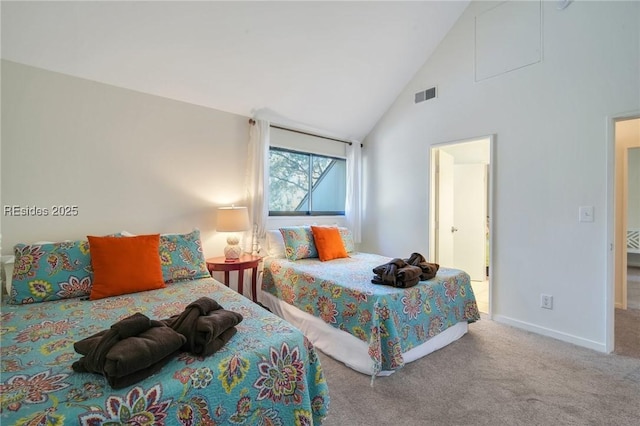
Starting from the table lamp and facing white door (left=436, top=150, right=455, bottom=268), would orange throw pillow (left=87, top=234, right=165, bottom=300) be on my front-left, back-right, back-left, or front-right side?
back-right

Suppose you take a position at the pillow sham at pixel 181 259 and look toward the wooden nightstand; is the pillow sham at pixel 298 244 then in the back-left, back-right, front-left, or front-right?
front-right

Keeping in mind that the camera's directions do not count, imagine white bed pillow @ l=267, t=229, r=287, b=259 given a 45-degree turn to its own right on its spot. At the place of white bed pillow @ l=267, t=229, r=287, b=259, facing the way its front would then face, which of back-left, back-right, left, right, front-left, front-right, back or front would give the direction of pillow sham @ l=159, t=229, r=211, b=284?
front-right

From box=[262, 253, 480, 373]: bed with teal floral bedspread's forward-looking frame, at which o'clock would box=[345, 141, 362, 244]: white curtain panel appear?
The white curtain panel is roughly at 7 o'clock from the bed with teal floral bedspread.

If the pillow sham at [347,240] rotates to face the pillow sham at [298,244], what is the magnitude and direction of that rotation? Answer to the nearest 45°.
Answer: approximately 90° to its right

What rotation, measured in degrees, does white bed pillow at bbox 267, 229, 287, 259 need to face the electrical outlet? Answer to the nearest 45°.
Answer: approximately 45° to its left

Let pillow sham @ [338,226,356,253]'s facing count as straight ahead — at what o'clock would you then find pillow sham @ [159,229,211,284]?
pillow sham @ [159,229,211,284] is roughly at 3 o'clock from pillow sham @ [338,226,356,253].

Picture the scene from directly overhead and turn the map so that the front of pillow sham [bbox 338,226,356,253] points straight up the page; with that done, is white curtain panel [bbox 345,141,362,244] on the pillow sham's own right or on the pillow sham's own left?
on the pillow sham's own left

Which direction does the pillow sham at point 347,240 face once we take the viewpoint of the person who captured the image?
facing the viewer and to the right of the viewer

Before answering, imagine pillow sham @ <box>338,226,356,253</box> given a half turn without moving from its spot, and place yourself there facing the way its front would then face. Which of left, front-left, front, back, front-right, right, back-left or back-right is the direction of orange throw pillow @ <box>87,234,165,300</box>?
left

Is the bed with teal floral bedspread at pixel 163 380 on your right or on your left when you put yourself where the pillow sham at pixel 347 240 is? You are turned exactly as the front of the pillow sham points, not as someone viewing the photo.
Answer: on your right

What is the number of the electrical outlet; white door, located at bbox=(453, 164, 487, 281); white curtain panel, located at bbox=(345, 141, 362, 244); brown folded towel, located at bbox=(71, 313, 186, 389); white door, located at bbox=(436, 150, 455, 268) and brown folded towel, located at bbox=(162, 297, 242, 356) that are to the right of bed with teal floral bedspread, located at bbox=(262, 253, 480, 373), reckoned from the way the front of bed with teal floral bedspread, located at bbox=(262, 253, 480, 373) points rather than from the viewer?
2
